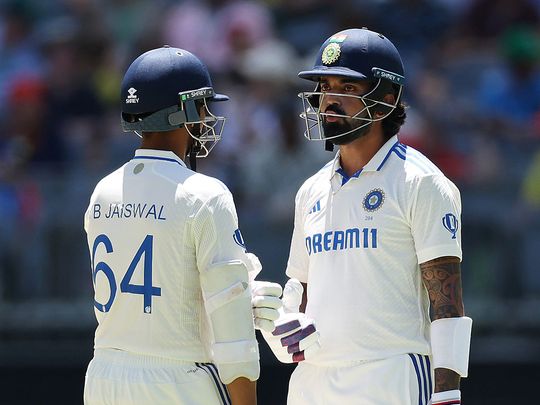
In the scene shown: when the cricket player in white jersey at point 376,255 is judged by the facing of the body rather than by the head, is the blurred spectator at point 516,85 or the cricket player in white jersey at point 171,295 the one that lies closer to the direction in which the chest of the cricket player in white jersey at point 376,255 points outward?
the cricket player in white jersey

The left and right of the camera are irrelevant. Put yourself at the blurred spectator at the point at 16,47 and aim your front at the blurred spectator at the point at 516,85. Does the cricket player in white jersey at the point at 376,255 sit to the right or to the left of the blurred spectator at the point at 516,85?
right

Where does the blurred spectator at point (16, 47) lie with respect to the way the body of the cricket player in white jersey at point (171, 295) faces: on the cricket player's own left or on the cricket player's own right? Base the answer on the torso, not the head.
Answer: on the cricket player's own left

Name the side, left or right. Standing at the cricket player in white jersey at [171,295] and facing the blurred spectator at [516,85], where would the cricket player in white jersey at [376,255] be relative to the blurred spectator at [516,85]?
right

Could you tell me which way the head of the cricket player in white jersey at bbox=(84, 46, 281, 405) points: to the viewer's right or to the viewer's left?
to the viewer's right

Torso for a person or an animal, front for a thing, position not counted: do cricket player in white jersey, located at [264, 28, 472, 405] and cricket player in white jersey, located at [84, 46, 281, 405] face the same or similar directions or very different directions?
very different directions

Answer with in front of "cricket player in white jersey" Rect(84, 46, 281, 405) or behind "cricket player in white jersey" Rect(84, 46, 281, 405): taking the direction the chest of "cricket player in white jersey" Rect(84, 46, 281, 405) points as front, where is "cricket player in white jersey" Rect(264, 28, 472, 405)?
in front

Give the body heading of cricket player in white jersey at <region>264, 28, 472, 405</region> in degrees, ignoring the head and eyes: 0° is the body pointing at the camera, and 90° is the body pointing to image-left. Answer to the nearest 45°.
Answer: approximately 45°

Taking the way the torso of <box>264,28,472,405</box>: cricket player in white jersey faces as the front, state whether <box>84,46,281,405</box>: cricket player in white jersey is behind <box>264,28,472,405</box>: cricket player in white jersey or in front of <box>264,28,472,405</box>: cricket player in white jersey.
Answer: in front

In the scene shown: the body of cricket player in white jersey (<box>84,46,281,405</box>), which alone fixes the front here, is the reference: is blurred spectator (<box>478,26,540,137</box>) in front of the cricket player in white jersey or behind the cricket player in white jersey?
in front

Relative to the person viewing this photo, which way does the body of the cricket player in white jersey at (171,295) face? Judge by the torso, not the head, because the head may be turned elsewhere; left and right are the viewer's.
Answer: facing away from the viewer and to the right of the viewer

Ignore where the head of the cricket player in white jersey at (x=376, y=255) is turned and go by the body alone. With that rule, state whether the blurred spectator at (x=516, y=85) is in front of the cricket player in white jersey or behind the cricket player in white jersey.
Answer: behind
